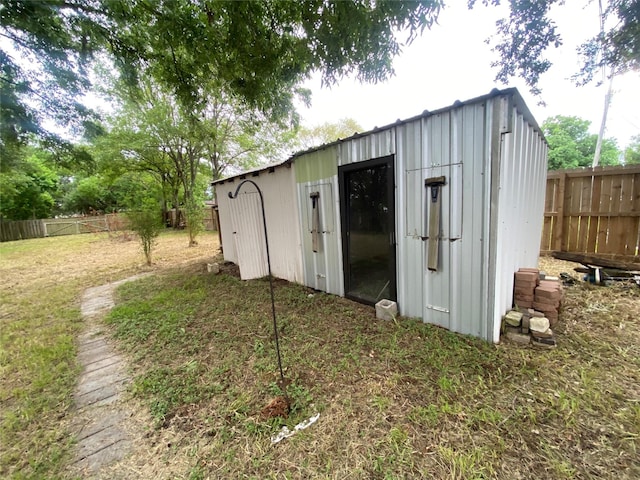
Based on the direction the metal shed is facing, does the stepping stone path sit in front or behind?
in front

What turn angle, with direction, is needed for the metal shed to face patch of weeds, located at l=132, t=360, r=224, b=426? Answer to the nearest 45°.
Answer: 0° — it already faces it

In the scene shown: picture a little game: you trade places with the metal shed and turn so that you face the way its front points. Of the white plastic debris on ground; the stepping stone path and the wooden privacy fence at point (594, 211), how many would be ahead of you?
2

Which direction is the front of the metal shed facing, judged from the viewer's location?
facing the viewer and to the left of the viewer

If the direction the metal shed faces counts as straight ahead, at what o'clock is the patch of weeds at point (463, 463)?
The patch of weeds is roughly at 11 o'clock from the metal shed.

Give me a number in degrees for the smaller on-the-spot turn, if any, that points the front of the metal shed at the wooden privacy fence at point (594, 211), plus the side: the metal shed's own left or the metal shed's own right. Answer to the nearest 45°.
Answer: approximately 180°

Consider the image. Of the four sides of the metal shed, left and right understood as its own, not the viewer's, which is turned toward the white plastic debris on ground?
front
